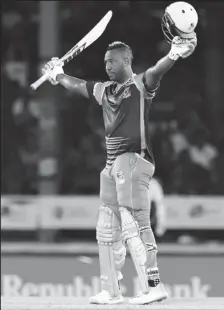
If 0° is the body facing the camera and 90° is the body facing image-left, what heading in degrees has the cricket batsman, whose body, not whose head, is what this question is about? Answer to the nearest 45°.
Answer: approximately 45°

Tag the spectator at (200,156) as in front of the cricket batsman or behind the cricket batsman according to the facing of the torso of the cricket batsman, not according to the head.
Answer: behind
